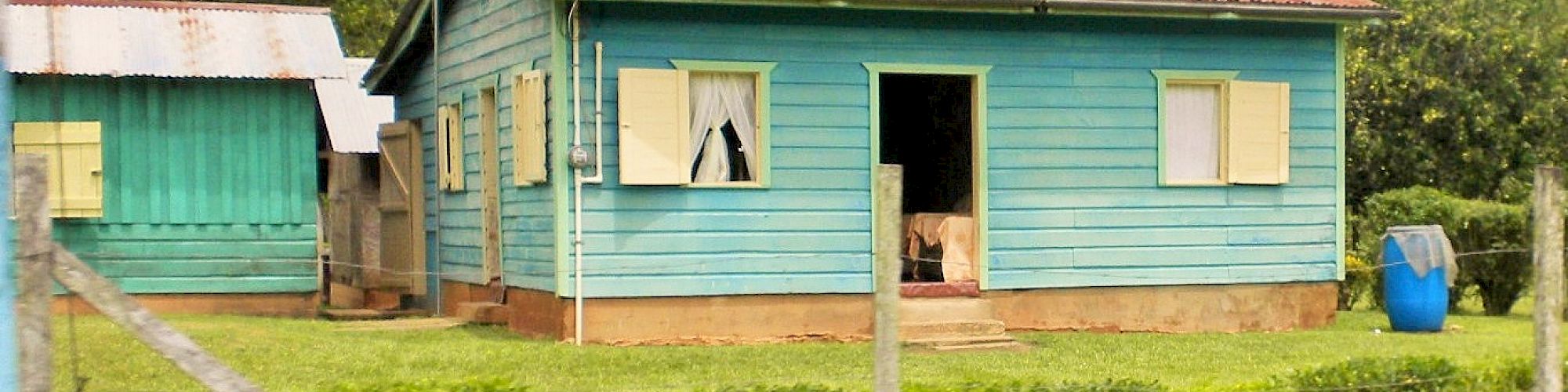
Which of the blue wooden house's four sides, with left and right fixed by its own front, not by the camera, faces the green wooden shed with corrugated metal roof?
right

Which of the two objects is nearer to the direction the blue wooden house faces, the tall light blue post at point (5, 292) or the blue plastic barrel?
the tall light blue post

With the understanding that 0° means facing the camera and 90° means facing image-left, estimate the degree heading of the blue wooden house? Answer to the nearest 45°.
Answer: approximately 0°

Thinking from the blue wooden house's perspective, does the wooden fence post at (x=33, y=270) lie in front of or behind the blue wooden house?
in front

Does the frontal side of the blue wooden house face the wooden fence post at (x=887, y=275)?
yes

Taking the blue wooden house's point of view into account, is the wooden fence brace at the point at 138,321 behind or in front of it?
in front

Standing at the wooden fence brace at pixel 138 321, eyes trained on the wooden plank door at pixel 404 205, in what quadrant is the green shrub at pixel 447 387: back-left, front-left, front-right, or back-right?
front-right

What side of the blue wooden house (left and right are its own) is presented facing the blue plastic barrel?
left

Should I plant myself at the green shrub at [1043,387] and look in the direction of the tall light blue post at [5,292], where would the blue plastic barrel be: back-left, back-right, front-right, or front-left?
back-right

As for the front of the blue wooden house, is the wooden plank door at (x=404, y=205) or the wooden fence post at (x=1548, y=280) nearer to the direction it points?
the wooden fence post
